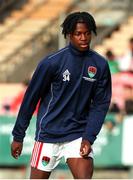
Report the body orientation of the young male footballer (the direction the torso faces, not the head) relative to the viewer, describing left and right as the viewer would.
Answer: facing the viewer and to the right of the viewer
